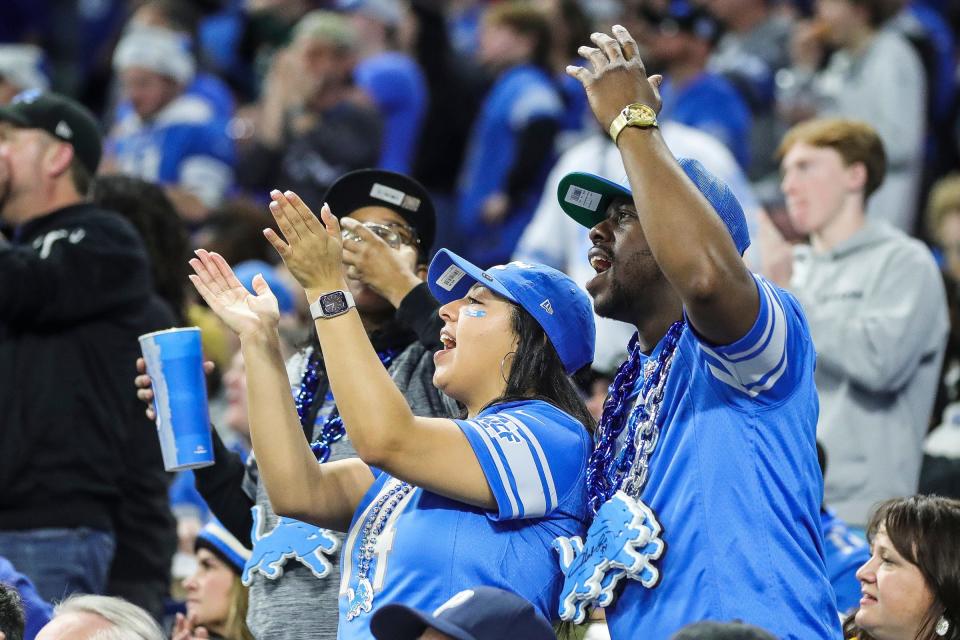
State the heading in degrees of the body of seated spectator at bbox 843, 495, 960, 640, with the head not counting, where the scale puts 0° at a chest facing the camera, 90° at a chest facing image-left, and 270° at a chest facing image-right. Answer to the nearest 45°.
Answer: approximately 90°

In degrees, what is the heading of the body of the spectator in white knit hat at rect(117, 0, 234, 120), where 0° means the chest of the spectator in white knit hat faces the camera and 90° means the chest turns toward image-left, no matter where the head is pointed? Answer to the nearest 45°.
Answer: approximately 45°

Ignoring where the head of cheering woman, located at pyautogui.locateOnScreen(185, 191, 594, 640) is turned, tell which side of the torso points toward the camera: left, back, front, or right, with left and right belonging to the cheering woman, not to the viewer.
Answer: left

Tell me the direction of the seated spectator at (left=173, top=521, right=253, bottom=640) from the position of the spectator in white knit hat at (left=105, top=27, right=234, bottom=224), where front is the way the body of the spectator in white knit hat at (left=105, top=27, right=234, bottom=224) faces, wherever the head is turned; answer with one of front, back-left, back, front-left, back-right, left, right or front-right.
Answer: front-left

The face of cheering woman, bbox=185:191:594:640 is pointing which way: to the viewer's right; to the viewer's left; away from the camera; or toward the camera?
to the viewer's left

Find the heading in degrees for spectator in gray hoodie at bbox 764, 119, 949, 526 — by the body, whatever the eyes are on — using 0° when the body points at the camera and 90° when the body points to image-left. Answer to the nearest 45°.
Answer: approximately 45°

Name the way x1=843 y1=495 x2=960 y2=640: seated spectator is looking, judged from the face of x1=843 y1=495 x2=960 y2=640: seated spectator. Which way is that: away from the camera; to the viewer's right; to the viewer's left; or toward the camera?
to the viewer's left

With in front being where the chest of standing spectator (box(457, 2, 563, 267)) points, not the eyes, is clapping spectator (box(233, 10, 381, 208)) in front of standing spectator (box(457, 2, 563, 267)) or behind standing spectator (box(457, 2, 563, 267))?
in front

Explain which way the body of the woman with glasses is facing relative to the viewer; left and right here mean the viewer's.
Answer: facing the viewer and to the left of the viewer
